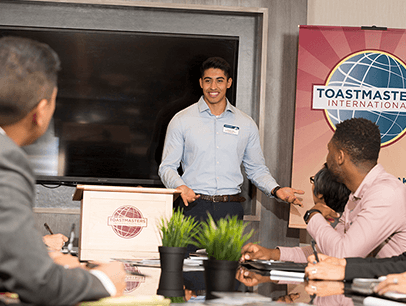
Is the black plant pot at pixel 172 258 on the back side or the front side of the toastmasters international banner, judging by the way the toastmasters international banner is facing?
on the front side

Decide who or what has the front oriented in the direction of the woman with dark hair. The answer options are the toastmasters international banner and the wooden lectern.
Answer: the toastmasters international banner

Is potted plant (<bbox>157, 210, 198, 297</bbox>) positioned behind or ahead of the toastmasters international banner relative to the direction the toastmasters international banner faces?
ahead

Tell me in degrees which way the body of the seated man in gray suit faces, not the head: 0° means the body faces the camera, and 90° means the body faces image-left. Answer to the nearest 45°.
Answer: approximately 225°

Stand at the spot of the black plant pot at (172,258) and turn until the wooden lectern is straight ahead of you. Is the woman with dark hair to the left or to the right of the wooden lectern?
right

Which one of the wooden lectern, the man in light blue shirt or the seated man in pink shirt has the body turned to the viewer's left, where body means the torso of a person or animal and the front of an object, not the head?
the seated man in pink shirt

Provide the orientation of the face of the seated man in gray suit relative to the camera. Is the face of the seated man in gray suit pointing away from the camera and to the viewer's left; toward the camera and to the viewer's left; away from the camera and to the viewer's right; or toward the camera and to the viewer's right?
away from the camera and to the viewer's right

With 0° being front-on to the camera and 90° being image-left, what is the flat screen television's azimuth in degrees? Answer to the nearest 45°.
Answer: approximately 0°

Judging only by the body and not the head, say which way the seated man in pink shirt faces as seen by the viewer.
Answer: to the viewer's left

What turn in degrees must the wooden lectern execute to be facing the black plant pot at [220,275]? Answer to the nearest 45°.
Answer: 0° — it already faces it
